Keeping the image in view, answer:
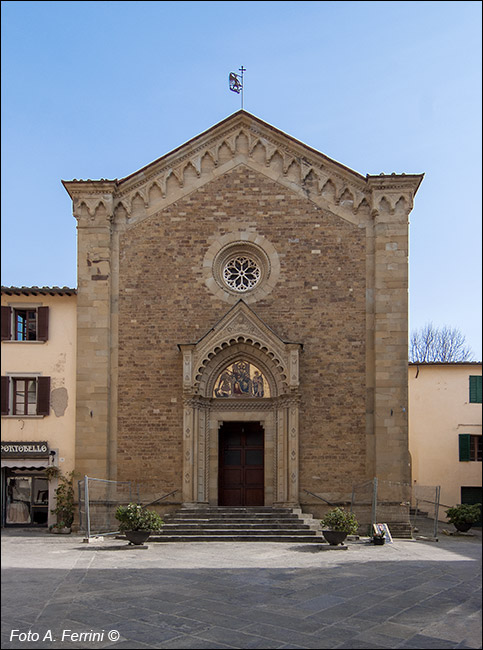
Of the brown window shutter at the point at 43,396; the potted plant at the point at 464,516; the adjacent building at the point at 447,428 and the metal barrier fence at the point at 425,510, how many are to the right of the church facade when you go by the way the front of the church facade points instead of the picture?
1

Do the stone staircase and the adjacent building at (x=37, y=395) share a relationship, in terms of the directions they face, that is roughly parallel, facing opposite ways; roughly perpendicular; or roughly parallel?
roughly parallel

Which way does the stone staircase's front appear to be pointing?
toward the camera

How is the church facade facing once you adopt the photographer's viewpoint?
facing the viewer

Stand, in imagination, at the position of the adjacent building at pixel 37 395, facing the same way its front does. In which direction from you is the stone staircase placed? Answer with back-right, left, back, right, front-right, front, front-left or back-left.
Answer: front-left

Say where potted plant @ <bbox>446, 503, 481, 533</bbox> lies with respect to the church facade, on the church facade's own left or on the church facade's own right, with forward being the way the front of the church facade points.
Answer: on the church facade's own left

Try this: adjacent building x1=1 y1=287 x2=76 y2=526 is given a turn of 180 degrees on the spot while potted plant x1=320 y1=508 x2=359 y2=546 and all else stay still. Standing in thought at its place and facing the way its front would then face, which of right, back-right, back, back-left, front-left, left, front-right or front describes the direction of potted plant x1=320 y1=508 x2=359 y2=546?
back-right

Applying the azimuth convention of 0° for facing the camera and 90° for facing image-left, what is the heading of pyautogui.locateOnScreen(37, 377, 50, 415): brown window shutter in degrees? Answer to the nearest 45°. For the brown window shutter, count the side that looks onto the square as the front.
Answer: approximately 0°

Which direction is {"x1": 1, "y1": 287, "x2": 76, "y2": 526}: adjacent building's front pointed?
toward the camera

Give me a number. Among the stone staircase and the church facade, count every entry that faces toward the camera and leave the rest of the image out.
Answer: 2

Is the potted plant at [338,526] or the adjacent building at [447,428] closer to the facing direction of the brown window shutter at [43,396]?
the potted plant

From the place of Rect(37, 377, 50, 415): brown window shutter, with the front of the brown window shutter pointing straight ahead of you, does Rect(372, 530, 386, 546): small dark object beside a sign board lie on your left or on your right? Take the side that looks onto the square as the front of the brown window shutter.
on your left

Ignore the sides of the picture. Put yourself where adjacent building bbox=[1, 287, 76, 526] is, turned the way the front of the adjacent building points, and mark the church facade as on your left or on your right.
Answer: on your left
